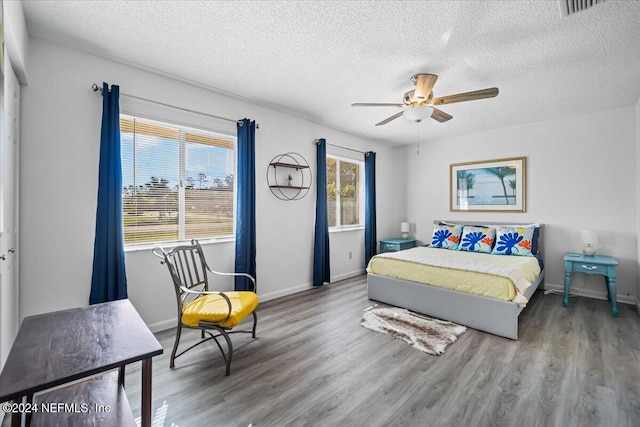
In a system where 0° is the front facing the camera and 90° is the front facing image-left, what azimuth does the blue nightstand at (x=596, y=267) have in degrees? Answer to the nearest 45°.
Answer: approximately 0°

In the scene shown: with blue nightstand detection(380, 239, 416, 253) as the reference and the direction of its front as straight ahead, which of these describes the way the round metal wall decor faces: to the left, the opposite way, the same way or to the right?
to the left

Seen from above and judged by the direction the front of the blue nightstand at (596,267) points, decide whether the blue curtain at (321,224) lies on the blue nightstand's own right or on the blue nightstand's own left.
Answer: on the blue nightstand's own right

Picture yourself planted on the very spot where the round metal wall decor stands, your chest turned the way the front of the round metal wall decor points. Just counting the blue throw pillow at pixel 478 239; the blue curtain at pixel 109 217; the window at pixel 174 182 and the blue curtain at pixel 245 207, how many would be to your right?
3

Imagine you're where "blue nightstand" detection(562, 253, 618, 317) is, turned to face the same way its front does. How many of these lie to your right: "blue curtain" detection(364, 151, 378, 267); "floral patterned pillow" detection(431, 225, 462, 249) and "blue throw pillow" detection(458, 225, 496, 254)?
3

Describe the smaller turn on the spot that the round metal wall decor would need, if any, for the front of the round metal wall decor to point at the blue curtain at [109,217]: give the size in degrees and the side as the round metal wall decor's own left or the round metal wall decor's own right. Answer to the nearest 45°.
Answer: approximately 90° to the round metal wall decor's own right

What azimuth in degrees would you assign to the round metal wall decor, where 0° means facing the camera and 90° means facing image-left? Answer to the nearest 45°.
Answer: approximately 315°

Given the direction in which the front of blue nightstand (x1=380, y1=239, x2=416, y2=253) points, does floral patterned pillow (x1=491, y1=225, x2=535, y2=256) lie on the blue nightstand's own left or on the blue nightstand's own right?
on the blue nightstand's own left

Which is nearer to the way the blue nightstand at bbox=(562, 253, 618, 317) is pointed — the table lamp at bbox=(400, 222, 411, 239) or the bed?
the bed

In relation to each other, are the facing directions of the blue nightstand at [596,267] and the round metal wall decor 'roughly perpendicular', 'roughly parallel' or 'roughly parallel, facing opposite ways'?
roughly perpendicular

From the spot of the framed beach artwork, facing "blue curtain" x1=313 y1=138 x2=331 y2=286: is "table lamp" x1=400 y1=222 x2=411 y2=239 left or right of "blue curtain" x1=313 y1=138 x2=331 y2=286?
right

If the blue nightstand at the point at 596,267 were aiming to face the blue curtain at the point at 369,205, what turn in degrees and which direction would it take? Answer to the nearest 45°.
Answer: approximately 90° to its right
